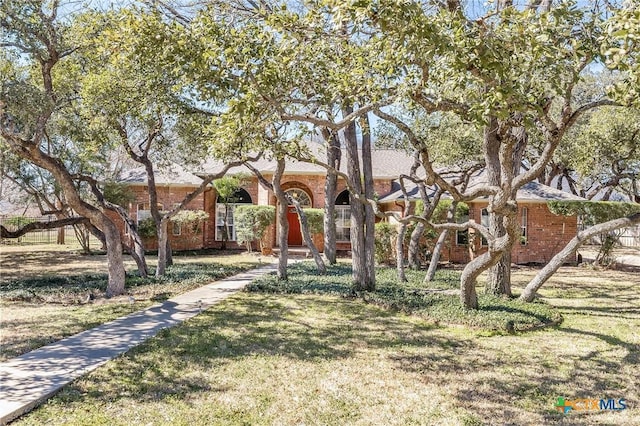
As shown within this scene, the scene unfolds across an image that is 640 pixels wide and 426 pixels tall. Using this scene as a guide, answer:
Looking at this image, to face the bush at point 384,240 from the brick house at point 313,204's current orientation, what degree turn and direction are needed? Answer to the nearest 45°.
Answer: approximately 45° to its left

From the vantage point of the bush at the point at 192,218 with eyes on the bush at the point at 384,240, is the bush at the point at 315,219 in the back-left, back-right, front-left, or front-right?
front-left

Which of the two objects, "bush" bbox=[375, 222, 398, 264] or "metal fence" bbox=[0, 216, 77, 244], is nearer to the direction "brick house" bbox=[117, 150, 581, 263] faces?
the bush

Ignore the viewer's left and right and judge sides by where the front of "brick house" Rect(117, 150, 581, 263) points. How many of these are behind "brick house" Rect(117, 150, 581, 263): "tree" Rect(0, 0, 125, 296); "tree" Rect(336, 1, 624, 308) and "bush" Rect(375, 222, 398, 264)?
0

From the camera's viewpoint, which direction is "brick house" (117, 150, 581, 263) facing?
toward the camera

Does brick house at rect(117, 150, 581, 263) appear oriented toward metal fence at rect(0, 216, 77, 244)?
no

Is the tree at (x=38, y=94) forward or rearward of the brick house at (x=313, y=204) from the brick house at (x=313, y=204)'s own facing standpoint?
forward

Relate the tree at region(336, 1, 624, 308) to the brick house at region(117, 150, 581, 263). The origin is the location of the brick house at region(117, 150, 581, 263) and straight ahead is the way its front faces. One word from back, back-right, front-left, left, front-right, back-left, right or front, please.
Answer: front
